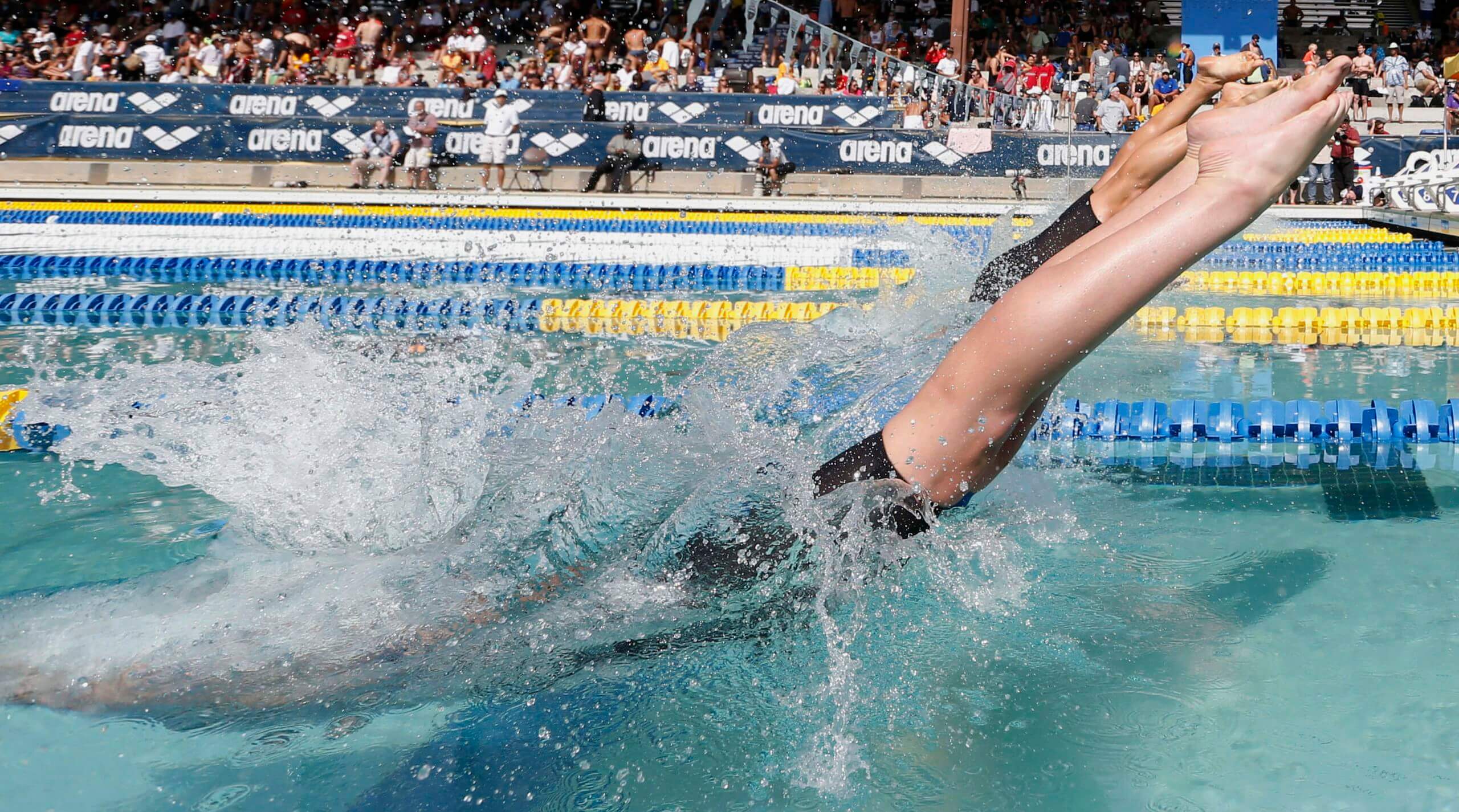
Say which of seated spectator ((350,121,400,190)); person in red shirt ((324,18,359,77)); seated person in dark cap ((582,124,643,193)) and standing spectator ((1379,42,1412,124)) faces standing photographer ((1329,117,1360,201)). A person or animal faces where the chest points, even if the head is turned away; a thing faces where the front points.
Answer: standing spectator ((1379,42,1412,124))

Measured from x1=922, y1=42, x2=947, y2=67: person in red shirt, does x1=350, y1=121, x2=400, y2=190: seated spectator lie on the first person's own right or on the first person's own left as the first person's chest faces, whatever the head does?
on the first person's own right

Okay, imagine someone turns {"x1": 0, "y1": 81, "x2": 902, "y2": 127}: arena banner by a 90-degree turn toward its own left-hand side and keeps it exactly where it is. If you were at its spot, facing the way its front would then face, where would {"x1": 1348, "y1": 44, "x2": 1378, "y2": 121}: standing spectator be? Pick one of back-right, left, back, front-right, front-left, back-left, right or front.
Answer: front

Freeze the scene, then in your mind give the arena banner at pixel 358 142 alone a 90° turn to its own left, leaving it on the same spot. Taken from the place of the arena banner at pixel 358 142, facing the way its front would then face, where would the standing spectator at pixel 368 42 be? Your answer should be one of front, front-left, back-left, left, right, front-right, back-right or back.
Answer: left

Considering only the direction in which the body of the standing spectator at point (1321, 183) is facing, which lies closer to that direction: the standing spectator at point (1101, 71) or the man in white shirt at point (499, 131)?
the man in white shirt

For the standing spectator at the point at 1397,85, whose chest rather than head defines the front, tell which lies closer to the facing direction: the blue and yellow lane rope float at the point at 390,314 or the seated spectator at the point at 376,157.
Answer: the blue and yellow lane rope float

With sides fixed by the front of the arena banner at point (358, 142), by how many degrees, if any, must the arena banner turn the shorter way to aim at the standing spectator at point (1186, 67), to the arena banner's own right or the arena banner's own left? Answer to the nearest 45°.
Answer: approximately 90° to the arena banner's own left

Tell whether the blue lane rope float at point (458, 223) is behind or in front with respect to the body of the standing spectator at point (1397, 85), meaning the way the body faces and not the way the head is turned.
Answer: in front

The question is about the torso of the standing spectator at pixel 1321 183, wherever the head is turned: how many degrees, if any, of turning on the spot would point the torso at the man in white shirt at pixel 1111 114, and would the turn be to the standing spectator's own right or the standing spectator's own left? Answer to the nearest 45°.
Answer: approximately 90° to the standing spectator's own right

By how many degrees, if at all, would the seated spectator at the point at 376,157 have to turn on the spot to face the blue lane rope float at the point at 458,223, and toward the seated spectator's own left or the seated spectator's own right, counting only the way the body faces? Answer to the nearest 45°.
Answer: approximately 45° to the seated spectator's own left

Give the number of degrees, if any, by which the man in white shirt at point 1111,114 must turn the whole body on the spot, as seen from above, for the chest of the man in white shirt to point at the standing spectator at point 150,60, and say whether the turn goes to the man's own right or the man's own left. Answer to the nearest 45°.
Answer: approximately 90° to the man's own right
